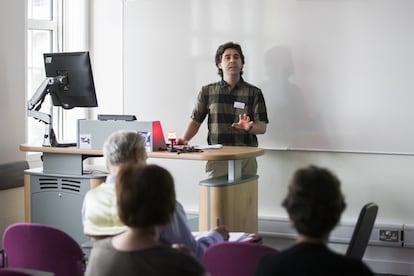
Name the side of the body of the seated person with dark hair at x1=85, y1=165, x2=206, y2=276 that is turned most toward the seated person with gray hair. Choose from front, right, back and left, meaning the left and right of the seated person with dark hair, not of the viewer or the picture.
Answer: front

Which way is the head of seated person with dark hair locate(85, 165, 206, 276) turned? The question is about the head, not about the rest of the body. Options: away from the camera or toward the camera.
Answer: away from the camera

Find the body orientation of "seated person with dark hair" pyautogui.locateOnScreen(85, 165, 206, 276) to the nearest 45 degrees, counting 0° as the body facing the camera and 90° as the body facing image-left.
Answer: approximately 180°

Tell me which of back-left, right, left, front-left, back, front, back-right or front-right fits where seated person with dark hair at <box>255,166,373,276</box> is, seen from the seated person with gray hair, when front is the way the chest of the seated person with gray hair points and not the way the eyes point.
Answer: right

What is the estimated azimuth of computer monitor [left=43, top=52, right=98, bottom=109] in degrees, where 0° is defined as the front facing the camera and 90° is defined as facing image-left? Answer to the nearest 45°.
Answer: approximately 225°

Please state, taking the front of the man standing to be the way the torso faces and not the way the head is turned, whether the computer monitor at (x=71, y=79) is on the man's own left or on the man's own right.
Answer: on the man's own right

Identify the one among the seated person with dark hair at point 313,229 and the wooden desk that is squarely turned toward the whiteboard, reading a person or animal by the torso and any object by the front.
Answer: the seated person with dark hair

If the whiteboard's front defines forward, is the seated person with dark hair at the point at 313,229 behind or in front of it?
in front

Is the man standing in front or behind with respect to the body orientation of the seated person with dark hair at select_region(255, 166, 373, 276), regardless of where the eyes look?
in front

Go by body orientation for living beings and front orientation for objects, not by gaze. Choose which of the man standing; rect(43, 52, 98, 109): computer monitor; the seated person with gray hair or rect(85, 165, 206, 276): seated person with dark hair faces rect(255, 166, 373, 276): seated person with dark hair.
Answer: the man standing
